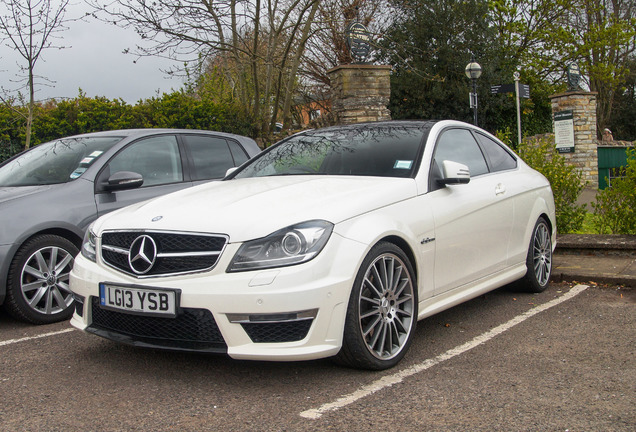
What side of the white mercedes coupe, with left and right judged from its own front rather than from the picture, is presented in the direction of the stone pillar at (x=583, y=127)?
back

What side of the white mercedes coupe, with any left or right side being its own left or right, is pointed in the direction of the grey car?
right

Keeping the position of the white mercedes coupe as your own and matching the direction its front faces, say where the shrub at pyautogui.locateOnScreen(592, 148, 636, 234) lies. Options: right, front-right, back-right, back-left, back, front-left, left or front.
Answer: back

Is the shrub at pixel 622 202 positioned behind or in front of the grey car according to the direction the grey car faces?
behind

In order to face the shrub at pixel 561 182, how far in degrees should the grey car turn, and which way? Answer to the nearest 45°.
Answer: approximately 135° to its left

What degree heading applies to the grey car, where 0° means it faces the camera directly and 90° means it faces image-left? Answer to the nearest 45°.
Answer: approximately 45°

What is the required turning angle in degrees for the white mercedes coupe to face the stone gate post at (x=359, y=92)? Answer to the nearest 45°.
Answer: approximately 135° to its right

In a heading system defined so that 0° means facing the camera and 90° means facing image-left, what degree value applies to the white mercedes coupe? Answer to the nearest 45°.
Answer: approximately 45°

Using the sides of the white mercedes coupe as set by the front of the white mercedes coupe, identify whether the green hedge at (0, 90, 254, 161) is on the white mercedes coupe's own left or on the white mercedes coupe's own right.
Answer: on the white mercedes coupe's own right

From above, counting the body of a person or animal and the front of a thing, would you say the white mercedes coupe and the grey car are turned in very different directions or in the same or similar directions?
same or similar directions

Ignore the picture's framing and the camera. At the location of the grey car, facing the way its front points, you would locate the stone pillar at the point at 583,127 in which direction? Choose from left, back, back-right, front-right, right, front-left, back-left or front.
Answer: back

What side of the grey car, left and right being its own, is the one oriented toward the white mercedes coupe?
left

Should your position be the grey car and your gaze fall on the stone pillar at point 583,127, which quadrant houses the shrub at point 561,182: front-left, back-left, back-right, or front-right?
front-right

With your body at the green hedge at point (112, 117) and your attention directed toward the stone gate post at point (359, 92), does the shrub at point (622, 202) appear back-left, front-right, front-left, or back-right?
front-right

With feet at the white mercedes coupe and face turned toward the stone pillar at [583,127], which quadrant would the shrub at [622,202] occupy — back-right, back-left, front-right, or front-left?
front-right

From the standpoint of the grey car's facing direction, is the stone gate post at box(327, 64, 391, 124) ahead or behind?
behind

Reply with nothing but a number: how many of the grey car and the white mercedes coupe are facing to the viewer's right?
0
